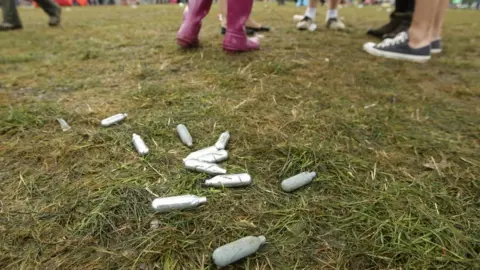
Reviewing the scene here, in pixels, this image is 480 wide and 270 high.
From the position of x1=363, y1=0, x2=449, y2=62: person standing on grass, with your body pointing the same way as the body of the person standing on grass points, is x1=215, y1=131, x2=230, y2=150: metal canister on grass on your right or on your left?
on your left

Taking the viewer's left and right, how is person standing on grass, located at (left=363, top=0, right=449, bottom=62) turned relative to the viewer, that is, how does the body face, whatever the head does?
facing to the left of the viewer

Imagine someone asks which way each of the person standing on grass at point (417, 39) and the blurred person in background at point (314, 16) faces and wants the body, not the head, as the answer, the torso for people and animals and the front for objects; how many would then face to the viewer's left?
1

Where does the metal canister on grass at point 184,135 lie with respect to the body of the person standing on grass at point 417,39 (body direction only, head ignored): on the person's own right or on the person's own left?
on the person's own left

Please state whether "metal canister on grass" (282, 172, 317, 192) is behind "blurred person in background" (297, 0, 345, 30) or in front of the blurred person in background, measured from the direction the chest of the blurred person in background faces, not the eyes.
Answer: in front

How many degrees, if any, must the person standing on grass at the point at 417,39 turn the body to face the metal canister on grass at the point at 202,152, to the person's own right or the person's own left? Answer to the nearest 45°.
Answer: approximately 90° to the person's own left

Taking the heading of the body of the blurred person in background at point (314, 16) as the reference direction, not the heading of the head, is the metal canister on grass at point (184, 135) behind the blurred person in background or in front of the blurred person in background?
in front

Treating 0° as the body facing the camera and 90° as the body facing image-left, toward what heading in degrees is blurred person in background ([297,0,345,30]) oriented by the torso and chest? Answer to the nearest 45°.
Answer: approximately 0°

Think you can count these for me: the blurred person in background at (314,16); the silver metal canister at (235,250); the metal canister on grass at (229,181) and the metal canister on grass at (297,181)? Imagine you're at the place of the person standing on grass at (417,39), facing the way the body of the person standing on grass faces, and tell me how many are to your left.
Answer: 3

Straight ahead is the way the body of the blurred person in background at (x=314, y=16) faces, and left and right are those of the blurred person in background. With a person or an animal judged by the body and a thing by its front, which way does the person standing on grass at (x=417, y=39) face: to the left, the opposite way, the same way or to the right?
to the right

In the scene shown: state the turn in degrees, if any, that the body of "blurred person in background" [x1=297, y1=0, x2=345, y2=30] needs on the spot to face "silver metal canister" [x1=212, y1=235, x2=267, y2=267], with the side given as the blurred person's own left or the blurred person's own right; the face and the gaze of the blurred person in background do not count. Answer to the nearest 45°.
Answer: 0° — they already face it

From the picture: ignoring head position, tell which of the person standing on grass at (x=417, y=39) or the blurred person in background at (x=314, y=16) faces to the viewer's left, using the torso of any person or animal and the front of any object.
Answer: the person standing on grass

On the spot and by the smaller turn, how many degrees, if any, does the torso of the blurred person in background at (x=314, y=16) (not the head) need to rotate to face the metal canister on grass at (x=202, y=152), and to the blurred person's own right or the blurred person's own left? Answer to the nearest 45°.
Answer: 0° — they already face it

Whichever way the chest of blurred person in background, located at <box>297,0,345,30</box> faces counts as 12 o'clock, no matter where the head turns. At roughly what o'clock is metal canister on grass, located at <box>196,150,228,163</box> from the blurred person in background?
The metal canister on grass is roughly at 12 o'clock from the blurred person in background.
